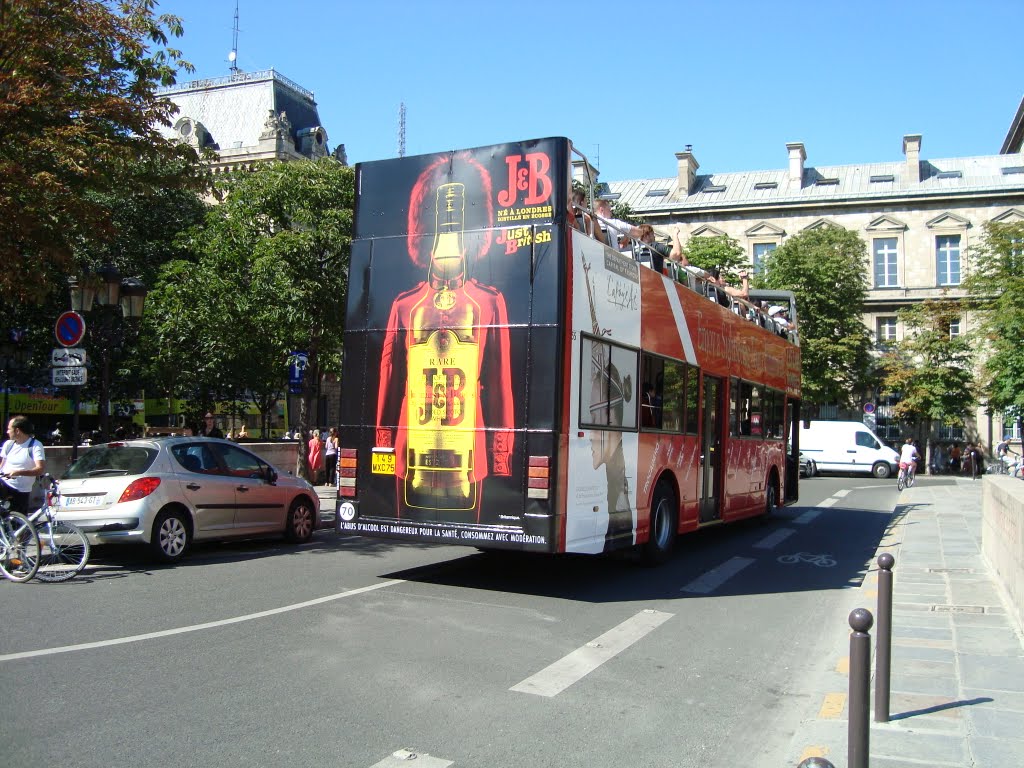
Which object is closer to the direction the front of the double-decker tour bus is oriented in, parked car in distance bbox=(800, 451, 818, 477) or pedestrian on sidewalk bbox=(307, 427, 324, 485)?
the parked car in distance

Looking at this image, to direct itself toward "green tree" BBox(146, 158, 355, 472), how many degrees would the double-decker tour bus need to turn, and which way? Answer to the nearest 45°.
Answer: approximately 90° to its left

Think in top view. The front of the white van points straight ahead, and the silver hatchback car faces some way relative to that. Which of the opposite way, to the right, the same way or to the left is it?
to the left

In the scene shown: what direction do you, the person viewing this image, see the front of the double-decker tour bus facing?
facing away from the viewer and to the right of the viewer

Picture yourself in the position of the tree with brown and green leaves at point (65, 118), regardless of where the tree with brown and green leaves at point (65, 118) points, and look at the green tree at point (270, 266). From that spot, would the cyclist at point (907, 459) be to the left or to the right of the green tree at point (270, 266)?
right

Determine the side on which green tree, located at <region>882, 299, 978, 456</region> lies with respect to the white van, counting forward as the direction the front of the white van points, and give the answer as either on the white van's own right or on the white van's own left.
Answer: on the white van's own left

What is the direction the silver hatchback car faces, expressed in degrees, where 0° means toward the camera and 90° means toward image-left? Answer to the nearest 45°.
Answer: approximately 225°

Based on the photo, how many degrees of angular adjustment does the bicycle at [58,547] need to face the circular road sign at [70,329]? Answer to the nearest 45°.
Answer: approximately 90° to its left

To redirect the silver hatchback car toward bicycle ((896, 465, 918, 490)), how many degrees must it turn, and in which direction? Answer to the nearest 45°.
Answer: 0° — it already faces it

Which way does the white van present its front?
to the viewer's right

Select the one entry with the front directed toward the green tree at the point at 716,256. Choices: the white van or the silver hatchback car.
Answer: the silver hatchback car

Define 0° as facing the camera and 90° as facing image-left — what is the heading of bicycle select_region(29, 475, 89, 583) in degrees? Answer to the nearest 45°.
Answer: approximately 270°
